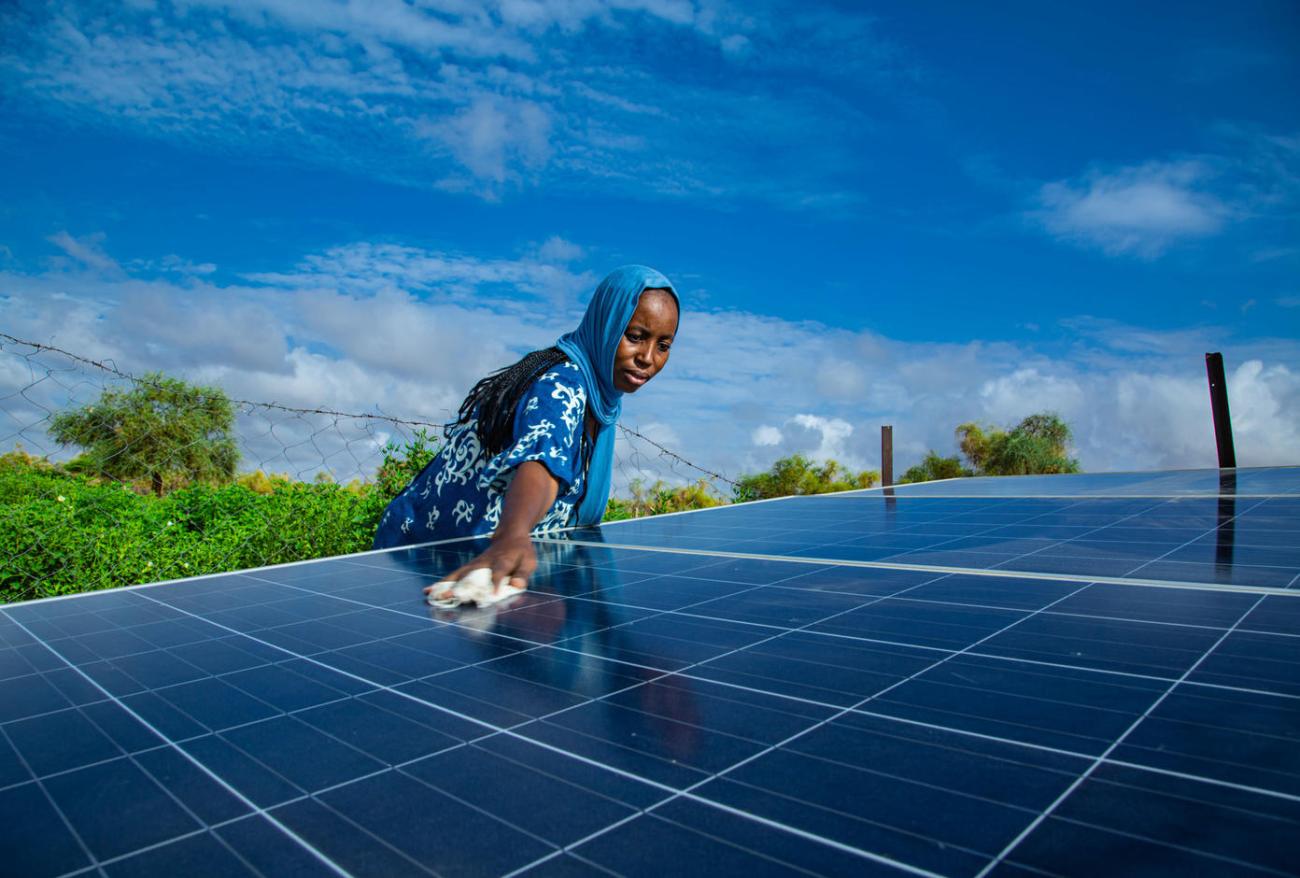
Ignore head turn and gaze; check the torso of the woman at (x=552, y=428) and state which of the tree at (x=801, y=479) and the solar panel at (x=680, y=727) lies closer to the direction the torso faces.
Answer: the solar panel

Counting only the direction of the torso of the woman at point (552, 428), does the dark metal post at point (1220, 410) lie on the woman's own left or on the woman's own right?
on the woman's own left

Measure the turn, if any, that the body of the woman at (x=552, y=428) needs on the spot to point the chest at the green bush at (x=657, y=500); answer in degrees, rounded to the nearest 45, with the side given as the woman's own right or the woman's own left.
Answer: approximately 135° to the woman's own left

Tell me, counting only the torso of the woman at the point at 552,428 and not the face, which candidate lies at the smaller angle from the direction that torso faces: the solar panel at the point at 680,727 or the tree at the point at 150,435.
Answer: the solar panel

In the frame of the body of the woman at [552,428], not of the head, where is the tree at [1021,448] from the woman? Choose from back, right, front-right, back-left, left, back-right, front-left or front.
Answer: left

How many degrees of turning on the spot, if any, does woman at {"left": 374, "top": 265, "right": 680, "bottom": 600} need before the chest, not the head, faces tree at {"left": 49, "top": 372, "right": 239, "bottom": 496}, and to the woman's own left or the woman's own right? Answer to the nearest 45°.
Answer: approximately 180°

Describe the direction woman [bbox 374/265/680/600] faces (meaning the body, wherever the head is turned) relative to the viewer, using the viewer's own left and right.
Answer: facing the viewer and to the right of the viewer

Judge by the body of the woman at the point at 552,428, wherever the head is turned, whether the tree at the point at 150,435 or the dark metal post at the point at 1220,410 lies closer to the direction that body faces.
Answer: the dark metal post

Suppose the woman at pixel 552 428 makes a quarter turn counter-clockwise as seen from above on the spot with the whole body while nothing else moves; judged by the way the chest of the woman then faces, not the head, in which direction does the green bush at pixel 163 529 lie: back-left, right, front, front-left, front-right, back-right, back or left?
left

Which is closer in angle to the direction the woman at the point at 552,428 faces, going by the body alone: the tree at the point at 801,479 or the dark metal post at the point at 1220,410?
the dark metal post
